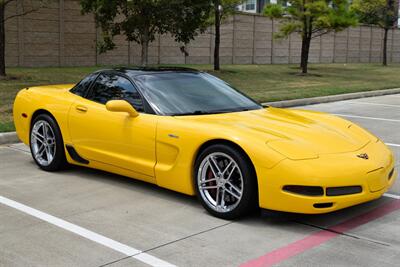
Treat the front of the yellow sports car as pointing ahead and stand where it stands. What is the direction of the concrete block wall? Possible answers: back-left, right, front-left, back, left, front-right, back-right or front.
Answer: back-left

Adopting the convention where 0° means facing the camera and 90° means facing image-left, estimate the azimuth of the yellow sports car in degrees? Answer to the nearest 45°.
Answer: approximately 315°

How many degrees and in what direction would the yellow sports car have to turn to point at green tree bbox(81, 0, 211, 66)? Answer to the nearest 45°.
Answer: approximately 135° to its left
